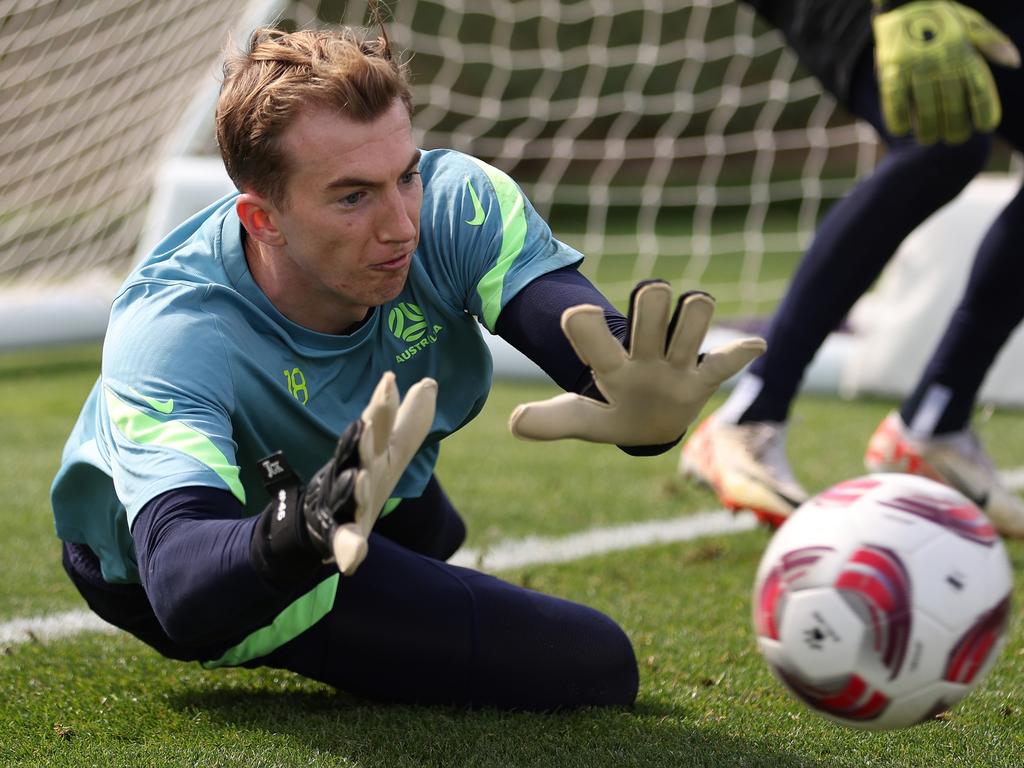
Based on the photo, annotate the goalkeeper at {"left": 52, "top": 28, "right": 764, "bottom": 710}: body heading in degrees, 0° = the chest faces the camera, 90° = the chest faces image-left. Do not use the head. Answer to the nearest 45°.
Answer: approximately 315°

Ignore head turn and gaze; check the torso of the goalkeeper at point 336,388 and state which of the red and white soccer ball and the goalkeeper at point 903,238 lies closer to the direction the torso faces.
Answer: the red and white soccer ball

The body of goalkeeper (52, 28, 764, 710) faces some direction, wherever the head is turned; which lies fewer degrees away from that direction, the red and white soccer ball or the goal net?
the red and white soccer ball

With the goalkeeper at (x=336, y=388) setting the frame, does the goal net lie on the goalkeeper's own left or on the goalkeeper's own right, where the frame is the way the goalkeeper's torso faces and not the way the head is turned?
on the goalkeeper's own left

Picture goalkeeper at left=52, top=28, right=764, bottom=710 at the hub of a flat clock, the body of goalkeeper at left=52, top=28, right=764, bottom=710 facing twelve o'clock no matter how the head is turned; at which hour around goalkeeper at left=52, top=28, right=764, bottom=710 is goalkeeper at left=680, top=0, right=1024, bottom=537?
goalkeeper at left=680, top=0, right=1024, bottom=537 is roughly at 9 o'clock from goalkeeper at left=52, top=28, right=764, bottom=710.

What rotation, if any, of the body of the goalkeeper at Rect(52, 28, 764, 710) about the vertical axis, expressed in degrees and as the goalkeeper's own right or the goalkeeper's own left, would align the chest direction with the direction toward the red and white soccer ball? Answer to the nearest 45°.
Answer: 0° — they already face it
